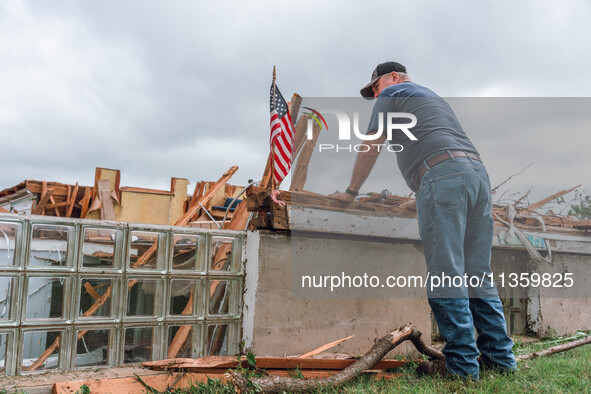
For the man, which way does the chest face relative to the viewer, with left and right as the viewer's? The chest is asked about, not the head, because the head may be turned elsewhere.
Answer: facing away from the viewer and to the left of the viewer

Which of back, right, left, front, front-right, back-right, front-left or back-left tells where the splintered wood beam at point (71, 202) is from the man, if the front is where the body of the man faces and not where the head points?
front

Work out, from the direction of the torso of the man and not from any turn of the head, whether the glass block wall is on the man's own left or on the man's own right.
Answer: on the man's own left

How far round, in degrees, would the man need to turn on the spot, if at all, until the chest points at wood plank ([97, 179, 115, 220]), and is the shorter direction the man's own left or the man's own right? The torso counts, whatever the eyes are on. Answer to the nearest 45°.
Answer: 0° — they already face it

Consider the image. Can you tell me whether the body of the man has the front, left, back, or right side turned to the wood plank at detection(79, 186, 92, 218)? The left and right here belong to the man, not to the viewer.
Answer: front

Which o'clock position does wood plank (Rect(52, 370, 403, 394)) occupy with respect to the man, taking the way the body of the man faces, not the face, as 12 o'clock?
The wood plank is roughly at 10 o'clock from the man.

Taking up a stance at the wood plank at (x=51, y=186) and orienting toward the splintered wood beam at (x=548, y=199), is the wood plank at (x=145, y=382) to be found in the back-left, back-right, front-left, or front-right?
front-right

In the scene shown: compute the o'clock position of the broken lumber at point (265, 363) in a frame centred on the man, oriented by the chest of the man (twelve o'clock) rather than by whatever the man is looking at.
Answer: The broken lumber is roughly at 10 o'clock from the man.

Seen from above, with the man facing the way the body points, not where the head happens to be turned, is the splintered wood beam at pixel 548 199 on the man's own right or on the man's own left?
on the man's own right

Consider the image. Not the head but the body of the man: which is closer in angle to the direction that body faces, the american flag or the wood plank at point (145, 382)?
the american flag

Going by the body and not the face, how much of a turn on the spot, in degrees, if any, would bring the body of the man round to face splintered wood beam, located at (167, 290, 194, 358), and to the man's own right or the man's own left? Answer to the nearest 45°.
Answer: approximately 45° to the man's own left

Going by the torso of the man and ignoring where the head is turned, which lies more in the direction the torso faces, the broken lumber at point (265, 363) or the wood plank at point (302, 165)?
the wood plank

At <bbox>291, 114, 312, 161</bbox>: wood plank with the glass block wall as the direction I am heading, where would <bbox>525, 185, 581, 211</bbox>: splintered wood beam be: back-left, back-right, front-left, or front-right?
back-left

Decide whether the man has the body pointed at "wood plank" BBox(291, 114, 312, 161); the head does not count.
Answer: yes

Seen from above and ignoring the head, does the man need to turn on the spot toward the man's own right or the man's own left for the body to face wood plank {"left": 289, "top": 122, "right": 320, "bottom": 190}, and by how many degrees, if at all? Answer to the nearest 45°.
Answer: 0° — they already face it

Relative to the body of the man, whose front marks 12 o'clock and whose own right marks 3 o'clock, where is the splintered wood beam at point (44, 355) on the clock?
The splintered wood beam is roughly at 10 o'clock from the man.

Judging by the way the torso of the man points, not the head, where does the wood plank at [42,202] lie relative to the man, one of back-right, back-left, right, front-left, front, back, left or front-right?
front
